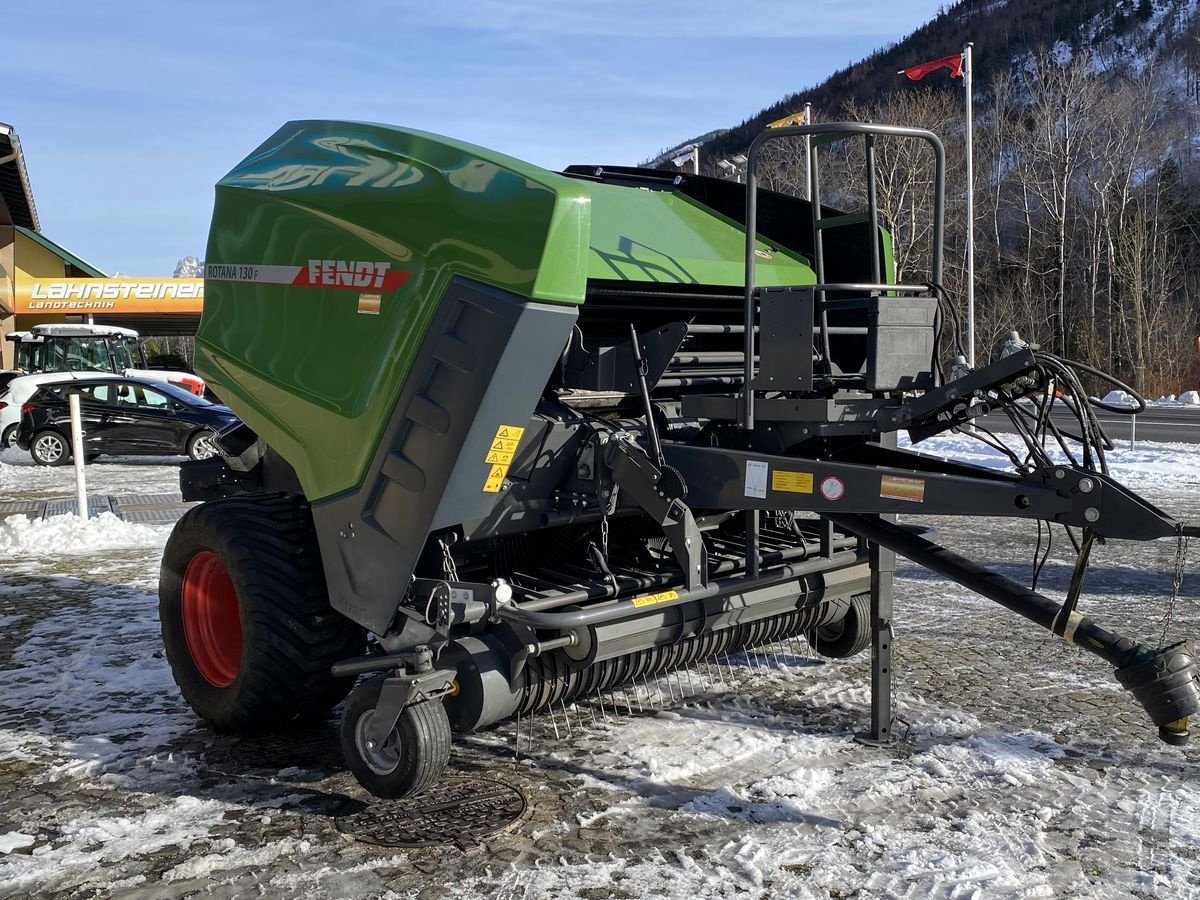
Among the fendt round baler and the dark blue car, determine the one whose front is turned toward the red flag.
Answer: the dark blue car

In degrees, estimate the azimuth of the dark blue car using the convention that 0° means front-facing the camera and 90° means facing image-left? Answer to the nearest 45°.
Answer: approximately 270°

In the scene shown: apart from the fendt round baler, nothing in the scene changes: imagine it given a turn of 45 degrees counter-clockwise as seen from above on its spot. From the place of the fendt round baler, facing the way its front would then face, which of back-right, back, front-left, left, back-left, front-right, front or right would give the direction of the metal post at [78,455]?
back-left

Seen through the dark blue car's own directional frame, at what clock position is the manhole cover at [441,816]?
The manhole cover is roughly at 3 o'clock from the dark blue car.

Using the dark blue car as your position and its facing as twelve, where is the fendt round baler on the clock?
The fendt round baler is roughly at 3 o'clock from the dark blue car.

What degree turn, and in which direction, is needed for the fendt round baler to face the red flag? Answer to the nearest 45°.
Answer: approximately 135° to its left

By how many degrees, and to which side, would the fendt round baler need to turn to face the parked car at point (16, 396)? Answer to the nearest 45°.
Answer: approximately 180°

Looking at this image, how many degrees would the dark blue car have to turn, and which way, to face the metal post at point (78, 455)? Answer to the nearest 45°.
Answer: approximately 90° to its right

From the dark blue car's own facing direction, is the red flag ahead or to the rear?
ahead

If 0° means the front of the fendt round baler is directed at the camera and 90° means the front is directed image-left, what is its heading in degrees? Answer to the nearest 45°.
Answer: approximately 315°

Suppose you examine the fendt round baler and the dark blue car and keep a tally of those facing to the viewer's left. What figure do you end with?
0
